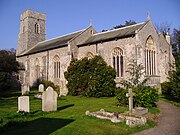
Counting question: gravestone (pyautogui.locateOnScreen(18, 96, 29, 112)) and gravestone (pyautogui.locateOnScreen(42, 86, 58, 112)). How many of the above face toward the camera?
2

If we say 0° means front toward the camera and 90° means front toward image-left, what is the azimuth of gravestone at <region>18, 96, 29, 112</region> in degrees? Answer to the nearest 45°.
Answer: approximately 0°

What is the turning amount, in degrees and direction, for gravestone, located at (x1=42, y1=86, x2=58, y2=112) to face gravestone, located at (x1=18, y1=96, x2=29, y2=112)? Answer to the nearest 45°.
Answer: approximately 45° to its right

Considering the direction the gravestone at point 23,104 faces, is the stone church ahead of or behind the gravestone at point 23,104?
behind

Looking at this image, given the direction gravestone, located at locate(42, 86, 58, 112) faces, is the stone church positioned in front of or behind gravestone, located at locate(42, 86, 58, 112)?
behind
